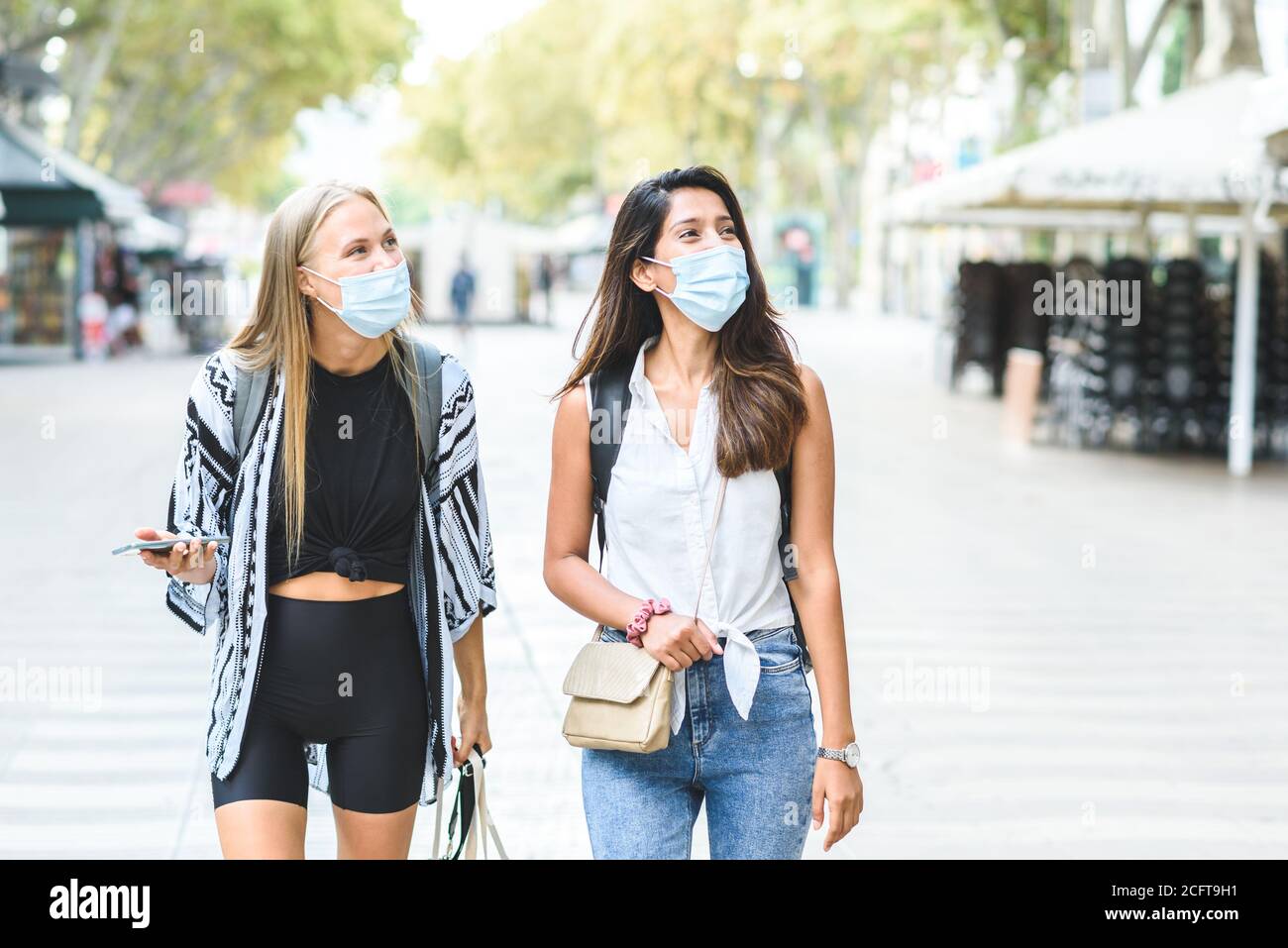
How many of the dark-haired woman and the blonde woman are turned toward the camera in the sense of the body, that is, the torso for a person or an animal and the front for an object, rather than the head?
2

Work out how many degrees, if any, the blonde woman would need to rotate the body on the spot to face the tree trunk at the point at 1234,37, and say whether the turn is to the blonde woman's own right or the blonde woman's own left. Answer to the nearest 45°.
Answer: approximately 135° to the blonde woman's own left

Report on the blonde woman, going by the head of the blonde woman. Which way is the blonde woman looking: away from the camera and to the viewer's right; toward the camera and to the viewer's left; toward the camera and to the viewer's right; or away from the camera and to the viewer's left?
toward the camera and to the viewer's right

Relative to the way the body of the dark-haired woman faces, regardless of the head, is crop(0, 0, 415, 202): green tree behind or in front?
behind

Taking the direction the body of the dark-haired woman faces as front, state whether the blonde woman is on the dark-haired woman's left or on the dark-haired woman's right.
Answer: on the dark-haired woman's right

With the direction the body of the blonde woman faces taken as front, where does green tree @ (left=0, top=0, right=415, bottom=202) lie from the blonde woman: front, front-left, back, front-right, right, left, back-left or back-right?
back

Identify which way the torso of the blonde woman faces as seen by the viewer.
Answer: toward the camera

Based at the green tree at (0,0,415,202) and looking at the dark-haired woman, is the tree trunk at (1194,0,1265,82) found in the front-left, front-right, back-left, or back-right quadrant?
front-left

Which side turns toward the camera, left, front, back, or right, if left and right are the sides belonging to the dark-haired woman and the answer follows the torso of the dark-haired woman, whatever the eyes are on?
front

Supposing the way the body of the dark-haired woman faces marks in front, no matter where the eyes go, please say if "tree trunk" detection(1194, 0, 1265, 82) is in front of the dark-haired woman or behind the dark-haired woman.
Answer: behind

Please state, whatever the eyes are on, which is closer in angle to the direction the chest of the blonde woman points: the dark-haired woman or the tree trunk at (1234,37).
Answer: the dark-haired woman
